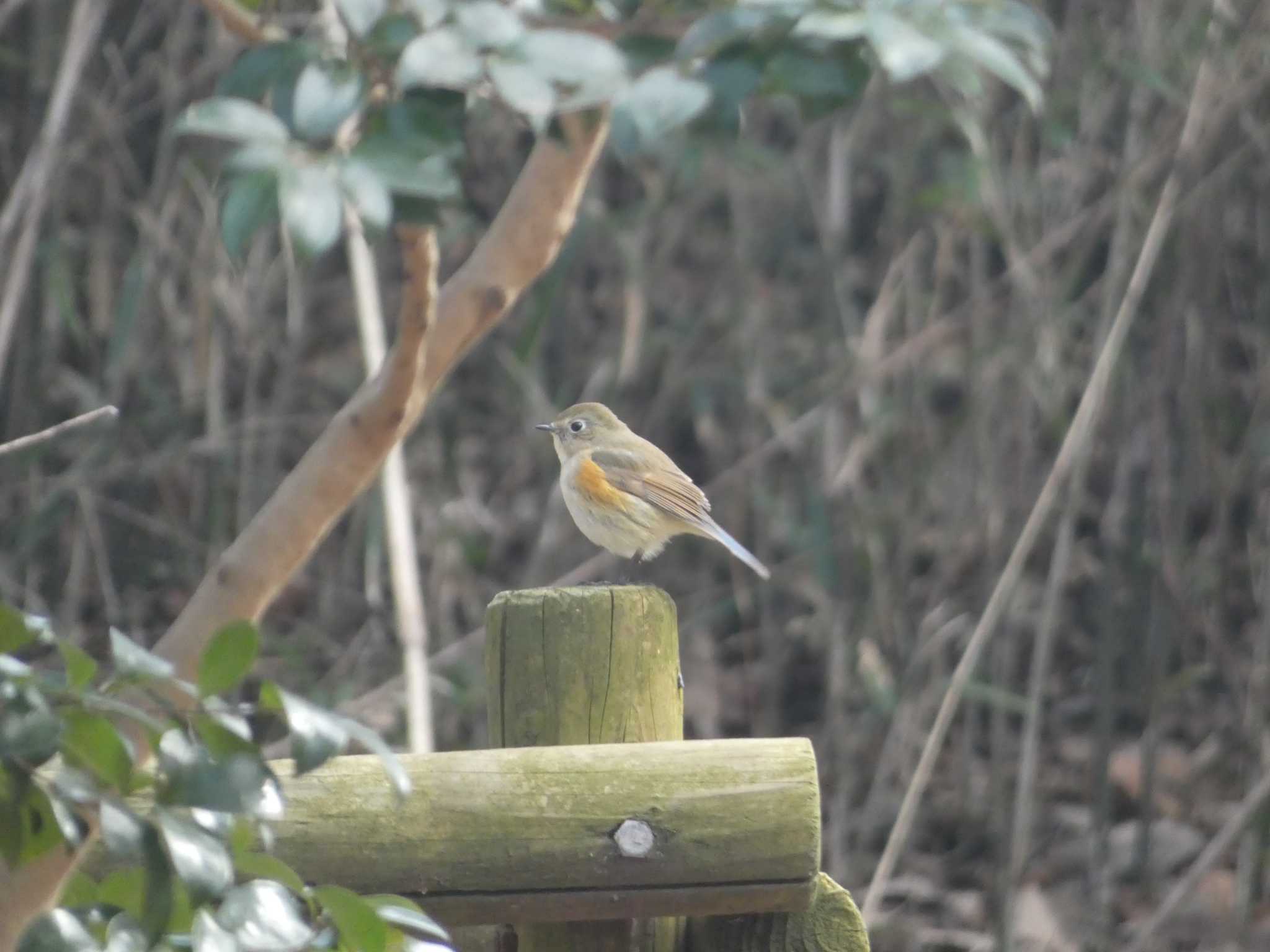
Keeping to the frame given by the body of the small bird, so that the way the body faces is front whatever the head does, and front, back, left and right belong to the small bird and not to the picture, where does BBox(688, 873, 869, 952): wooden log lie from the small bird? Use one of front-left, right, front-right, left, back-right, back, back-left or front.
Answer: left

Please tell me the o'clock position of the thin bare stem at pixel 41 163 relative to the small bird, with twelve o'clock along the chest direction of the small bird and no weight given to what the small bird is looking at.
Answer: The thin bare stem is roughly at 2 o'clock from the small bird.

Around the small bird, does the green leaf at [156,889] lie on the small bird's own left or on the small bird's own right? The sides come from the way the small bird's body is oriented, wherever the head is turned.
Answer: on the small bird's own left

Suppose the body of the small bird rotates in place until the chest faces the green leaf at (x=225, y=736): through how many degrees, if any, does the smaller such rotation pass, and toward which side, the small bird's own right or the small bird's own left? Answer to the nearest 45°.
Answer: approximately 90° to the small bird's own left

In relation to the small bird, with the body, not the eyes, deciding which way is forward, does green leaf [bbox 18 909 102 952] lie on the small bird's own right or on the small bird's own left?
on the small bird's own left

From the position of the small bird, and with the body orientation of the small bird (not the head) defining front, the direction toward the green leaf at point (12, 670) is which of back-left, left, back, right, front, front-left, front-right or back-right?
left

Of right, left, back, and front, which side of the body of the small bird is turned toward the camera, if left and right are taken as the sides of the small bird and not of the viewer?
left
